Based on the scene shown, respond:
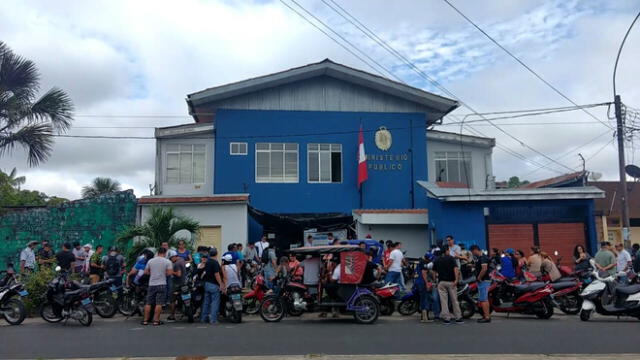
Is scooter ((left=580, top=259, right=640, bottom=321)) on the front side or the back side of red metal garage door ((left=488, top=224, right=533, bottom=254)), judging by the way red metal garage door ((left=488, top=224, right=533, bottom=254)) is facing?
on the front side

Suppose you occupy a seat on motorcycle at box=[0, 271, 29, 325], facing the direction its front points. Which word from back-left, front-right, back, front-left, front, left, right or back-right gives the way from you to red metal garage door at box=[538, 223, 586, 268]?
back-right

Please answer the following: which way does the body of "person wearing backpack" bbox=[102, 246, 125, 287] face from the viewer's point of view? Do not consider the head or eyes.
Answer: away from the camera

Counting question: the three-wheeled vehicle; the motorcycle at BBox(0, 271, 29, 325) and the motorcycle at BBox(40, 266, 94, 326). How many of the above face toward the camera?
0

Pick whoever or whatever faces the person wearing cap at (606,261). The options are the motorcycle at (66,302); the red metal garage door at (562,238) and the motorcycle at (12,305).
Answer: the red metal garage door

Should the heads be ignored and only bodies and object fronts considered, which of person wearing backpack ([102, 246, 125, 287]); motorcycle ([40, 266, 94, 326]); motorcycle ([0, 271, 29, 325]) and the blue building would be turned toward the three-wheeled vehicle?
the blue building

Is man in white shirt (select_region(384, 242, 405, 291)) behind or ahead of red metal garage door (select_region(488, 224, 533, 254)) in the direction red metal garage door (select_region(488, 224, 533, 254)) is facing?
ahead

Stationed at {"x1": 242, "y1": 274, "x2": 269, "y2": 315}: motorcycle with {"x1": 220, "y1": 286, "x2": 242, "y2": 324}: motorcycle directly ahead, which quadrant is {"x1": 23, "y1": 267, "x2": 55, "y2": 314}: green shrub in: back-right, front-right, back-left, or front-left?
front-right

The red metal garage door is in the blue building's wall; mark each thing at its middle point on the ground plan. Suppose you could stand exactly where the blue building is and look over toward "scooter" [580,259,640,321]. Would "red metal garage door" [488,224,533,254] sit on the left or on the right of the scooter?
left

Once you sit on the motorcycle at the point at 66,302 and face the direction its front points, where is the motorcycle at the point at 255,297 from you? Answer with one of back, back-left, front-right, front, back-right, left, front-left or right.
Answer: back-right

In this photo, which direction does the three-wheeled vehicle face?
to the viewer's left

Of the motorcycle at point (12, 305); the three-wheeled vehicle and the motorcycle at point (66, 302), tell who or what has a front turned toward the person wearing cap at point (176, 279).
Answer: the three-wheeled vehicle

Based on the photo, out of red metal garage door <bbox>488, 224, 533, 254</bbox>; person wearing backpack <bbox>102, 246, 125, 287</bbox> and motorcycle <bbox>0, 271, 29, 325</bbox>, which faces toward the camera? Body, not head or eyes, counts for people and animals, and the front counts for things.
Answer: the red metal garage door

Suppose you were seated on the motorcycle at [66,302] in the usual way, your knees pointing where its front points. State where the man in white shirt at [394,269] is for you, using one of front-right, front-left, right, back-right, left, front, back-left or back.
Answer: back-right

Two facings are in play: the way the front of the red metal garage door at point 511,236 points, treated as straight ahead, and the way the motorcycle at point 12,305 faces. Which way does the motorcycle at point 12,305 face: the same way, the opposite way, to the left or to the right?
to the right

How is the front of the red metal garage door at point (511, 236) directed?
toward the camera

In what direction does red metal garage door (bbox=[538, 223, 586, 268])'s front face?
toward the camera
